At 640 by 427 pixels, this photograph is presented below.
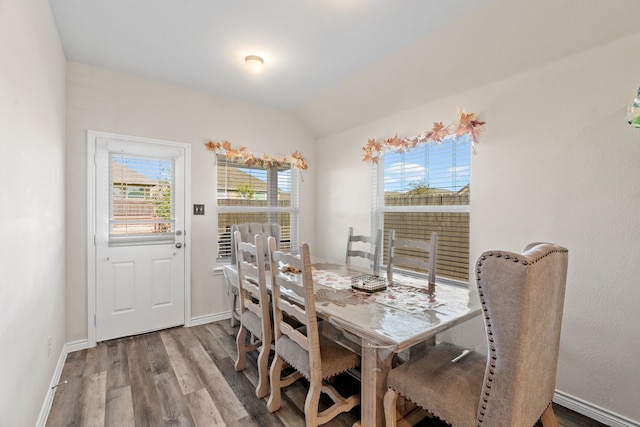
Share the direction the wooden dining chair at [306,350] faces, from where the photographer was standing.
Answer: facing away from the viewer and to the right of the viewer

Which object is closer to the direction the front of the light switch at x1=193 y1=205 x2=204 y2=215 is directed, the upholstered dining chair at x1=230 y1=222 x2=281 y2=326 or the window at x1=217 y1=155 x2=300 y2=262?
the upholstered dining chair

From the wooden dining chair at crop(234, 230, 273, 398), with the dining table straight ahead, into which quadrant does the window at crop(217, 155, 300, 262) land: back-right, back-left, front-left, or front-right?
back-left

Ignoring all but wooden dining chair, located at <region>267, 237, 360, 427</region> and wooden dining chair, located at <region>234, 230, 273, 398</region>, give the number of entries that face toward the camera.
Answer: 0

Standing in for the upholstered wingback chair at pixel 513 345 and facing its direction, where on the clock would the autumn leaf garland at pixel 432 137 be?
The autumn leaf garland is roughly at 1 o'clock from the upholstered wingback chair.

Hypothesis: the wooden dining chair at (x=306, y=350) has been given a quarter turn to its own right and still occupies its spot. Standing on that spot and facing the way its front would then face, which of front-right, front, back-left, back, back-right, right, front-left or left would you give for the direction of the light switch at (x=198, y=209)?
back

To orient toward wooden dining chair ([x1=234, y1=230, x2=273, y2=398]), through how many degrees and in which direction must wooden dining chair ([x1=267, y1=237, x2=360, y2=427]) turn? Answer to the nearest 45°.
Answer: approximately 90° to its left

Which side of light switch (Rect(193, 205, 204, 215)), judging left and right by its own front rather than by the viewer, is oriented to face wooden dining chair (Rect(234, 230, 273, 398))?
front

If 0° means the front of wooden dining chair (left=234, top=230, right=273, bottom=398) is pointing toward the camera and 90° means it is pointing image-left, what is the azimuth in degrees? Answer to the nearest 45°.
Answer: approximately 225°
